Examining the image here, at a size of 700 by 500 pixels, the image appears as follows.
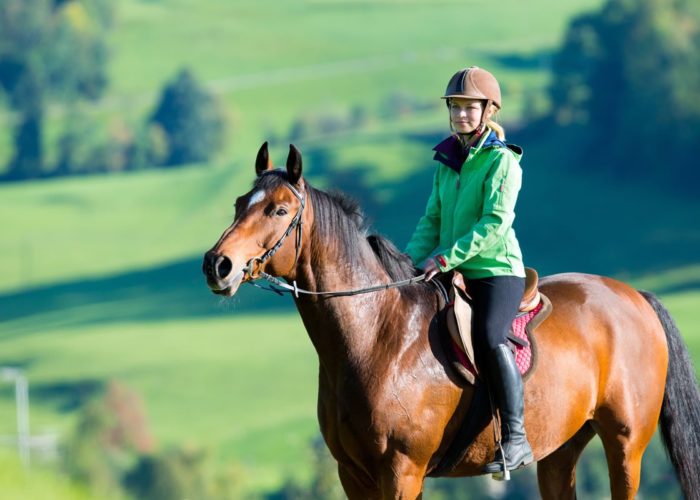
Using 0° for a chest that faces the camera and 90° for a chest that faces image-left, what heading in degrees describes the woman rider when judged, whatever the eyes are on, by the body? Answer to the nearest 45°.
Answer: approximately 45°

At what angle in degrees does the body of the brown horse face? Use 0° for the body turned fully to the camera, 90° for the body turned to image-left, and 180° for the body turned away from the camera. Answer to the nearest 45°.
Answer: approximately 45°
